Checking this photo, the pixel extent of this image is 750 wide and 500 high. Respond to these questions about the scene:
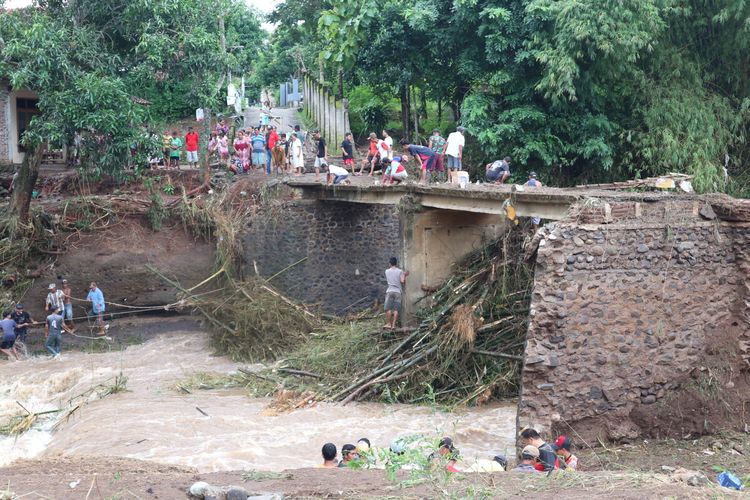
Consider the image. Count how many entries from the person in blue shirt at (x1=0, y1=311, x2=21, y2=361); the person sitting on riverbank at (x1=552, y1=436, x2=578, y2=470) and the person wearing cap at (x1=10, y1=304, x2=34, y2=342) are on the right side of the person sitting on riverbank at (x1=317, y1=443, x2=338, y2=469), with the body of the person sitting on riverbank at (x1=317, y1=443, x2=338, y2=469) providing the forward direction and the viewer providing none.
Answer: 1

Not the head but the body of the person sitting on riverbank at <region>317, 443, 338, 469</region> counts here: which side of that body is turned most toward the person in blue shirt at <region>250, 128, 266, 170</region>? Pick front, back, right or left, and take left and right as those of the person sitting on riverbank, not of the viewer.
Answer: front

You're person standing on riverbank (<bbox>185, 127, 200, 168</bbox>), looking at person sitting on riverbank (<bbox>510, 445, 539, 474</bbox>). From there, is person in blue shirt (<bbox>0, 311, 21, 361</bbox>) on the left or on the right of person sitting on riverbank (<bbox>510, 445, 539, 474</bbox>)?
right

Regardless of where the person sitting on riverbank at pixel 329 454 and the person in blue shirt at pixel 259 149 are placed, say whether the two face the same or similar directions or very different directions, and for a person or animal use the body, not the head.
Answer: very different directions

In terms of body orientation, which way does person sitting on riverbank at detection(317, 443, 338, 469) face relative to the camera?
away from the camera

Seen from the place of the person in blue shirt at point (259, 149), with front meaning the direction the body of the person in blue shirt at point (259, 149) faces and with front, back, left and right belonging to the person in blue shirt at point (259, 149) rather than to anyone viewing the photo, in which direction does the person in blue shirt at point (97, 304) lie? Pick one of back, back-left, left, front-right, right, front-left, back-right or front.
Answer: front-right

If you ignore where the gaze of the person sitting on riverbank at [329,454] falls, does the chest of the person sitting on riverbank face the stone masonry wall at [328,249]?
yes
